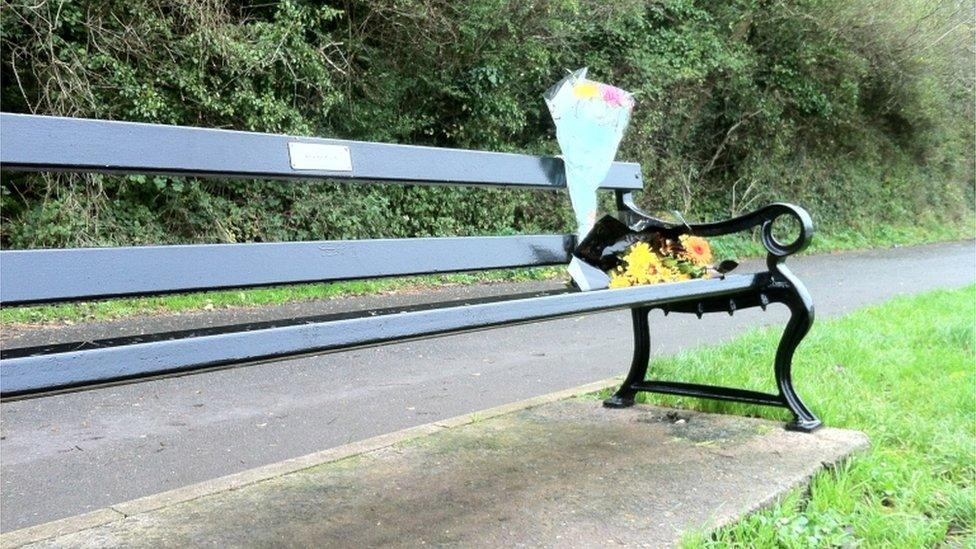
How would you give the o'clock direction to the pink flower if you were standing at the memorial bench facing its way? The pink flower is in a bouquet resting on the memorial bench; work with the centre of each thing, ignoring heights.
The pink flower is roughly at 9 o'clock from the memorial bench.

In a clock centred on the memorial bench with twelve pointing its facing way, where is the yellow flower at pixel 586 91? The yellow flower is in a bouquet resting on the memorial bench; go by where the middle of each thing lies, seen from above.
The yellow flower is roughly at 9 o'clock from the memorial bench.
